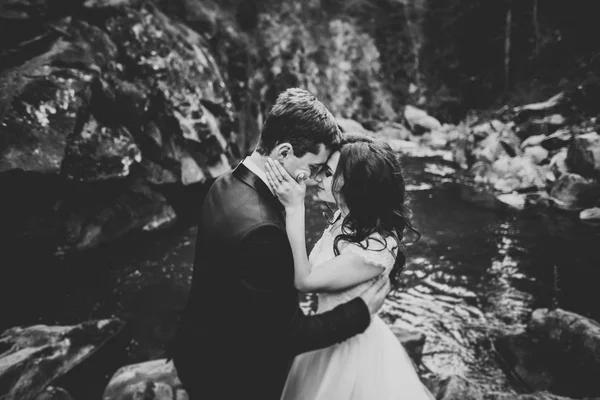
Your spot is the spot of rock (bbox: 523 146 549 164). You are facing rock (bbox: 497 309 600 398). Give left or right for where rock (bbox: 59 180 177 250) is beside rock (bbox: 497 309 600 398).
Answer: right

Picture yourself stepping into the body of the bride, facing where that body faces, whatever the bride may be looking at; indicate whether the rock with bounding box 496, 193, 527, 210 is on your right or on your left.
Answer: on your right

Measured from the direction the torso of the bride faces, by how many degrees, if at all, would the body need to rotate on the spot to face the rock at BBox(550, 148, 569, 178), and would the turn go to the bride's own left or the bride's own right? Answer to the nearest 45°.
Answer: approximately 135° to the bride's own right

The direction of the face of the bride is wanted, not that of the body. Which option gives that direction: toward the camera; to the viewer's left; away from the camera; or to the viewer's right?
to the viewer's left

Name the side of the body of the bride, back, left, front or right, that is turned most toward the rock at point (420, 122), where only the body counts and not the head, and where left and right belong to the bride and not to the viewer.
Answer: right

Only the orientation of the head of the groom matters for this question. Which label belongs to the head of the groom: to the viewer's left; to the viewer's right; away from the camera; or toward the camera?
to the viewer's right

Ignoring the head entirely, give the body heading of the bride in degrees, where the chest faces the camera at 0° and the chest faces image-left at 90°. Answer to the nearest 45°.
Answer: approximately 90°

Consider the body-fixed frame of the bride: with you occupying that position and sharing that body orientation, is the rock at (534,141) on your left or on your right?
on your right

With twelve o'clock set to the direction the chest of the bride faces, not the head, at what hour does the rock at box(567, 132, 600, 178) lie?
The rock is roughly at 4 o'clock from the bride.

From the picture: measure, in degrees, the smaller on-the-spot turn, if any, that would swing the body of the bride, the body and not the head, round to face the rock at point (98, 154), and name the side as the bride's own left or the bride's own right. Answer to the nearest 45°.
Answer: approximately 45° to the bride's own right

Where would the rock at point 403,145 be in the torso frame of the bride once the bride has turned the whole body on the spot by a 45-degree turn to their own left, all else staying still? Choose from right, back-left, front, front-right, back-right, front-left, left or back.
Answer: back-right

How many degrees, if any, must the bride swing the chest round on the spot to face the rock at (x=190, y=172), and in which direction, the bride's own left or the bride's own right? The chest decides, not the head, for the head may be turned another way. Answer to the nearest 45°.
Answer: approximately 45° to the bride's own right
